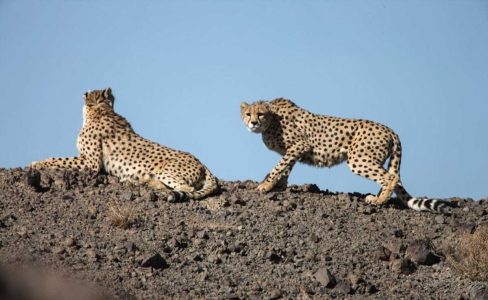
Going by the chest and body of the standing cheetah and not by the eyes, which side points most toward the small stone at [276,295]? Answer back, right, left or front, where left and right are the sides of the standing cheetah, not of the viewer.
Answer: left

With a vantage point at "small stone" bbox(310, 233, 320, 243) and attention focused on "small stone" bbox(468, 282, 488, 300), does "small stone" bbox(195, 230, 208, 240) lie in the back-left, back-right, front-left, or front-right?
back-right

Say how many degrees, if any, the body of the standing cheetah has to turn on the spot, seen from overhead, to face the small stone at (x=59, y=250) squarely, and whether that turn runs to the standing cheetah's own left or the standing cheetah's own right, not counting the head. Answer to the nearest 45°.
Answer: approximately 45° to the standing cheetah's own left

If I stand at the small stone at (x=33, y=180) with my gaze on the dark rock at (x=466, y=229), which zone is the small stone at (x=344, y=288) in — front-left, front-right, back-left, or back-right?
front-right

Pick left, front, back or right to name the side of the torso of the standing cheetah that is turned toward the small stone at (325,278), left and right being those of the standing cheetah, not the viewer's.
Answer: left

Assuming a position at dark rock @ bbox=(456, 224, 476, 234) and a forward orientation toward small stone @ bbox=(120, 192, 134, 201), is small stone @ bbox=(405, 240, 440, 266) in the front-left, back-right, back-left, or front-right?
front-left

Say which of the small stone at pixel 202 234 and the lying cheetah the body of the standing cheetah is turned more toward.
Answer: the lying cheetah

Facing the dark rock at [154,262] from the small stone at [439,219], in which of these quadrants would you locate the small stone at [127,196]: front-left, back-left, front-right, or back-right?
front-right

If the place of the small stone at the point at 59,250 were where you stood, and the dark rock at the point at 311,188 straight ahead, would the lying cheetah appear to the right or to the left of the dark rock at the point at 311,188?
left

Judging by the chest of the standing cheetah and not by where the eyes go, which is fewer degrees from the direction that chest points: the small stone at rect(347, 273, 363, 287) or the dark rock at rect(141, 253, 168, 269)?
the dark rock

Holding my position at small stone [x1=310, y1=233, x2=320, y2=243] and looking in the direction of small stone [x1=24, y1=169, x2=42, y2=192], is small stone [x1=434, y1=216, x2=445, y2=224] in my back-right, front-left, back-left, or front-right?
back-right

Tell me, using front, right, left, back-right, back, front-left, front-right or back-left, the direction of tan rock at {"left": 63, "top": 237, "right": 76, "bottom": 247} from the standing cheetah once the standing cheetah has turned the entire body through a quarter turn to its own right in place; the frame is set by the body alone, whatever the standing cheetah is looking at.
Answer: back-left

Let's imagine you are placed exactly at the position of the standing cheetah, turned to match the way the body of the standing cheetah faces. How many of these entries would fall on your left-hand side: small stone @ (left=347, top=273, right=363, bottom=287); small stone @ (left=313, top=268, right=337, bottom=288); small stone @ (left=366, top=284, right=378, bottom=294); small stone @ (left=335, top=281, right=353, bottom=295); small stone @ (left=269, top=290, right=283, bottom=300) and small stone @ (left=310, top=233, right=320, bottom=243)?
6

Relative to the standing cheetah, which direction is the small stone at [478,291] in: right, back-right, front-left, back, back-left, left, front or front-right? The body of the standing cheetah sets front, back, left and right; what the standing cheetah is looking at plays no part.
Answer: back-left

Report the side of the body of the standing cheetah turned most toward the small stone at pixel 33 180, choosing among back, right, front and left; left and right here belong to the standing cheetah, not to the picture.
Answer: front

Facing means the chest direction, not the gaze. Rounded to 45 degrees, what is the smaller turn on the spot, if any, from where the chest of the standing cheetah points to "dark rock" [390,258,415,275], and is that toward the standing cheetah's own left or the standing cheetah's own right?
approximately 135° to the standing cheetah's own left

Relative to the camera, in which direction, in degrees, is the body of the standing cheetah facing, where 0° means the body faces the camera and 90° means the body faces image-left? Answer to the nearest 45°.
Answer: approximately 90°

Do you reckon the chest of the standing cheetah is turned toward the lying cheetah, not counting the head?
yes

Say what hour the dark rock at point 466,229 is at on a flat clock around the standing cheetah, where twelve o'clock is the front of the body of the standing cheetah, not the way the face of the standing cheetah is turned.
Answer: The dark rock is roughly at 7 o'clock from the standing cheetah.

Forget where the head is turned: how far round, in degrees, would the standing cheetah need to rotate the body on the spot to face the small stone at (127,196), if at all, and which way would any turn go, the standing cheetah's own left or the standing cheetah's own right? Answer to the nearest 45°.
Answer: approximately 45° to the standing cheetah's own left
